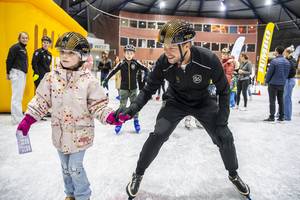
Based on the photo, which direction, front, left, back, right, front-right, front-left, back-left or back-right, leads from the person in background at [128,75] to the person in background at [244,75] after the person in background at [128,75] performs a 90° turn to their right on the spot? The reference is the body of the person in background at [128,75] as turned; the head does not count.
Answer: back-right

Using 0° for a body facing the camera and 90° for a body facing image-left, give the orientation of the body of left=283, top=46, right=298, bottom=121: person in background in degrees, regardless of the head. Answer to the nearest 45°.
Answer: approximately 90°

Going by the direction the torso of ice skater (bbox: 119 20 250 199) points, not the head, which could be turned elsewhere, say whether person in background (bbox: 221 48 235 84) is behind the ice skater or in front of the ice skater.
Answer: behind

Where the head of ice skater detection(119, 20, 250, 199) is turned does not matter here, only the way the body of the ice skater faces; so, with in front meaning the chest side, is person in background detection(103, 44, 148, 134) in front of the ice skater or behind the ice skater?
behind

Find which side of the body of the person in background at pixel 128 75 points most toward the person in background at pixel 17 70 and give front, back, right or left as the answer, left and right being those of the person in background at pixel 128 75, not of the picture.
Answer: right

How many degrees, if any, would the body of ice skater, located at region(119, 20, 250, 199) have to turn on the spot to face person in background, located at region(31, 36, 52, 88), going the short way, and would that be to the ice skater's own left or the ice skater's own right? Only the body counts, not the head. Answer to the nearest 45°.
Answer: approximately 135° to the ice skater's own right

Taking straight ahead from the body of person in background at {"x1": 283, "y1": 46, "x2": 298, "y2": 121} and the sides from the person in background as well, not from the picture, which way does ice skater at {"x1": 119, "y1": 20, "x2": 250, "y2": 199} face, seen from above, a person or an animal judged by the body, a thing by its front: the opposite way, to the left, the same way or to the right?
to the left

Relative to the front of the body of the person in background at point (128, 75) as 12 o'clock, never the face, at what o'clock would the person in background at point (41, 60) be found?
the person in background at point (41, 60) is roughly at 4 o'clock from the person in background at point (128, 75).
